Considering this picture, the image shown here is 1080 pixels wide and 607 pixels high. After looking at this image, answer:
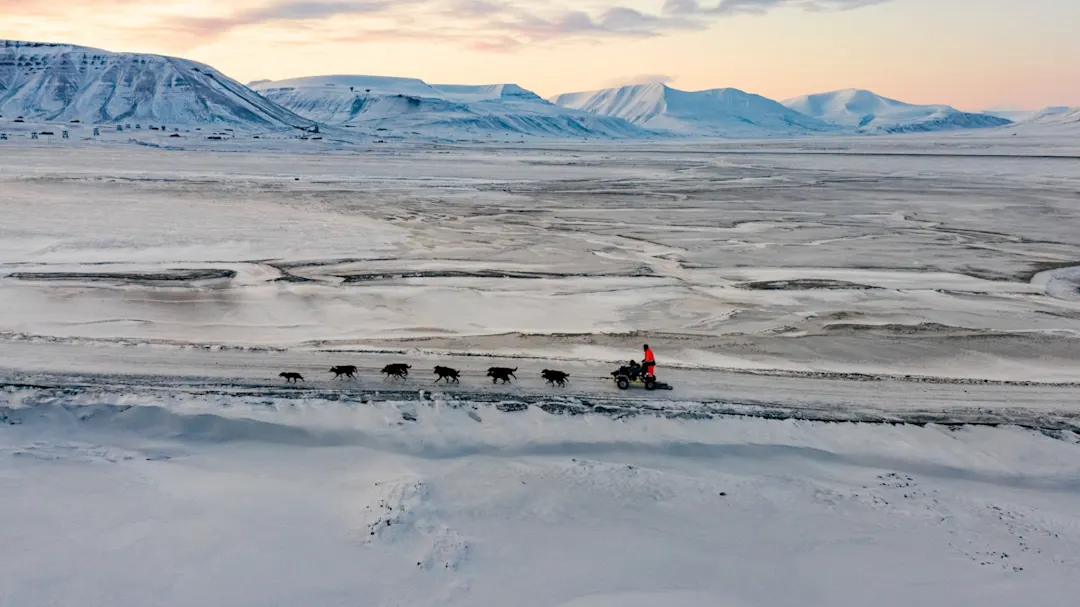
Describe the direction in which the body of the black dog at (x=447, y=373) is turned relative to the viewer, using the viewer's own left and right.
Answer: facing to the left of the viewer

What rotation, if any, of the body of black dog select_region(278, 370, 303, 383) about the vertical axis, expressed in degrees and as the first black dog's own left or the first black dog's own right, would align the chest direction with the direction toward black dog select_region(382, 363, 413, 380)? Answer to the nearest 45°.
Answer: approximately 180°

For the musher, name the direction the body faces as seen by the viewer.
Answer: to the viewer's left

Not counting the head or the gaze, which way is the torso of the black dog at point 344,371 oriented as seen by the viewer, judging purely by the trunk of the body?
to the viewer's left

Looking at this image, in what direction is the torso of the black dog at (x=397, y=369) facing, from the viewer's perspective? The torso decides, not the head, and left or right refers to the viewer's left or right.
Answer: facing to the left of the viewer

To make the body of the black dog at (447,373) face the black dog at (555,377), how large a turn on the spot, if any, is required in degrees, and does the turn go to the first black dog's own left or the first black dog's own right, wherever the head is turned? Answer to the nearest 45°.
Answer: approximately 180°

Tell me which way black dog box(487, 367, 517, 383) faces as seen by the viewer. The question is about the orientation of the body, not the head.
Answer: to the viewer's left

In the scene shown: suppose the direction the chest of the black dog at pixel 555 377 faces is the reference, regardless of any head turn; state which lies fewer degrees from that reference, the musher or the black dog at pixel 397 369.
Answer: the black dog

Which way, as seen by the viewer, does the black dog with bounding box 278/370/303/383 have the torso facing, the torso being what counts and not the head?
to the viewer's left

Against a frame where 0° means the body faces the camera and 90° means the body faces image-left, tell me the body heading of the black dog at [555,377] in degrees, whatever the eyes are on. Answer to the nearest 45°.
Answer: approximately 90°

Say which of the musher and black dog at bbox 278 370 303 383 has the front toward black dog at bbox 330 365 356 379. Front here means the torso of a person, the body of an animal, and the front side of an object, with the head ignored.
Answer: the musher

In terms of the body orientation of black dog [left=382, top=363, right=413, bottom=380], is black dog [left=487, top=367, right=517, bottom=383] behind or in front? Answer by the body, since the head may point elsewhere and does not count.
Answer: behind
